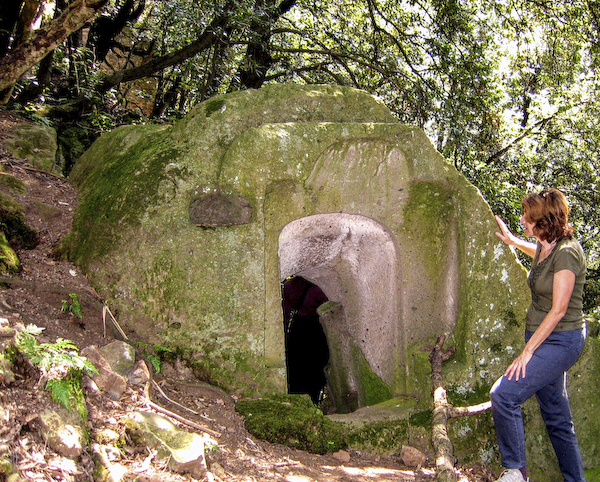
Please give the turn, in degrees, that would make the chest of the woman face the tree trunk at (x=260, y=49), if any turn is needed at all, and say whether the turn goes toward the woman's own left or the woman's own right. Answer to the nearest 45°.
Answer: approximately 45° to the woman's own right

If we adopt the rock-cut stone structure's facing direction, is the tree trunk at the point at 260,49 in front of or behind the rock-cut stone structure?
behind

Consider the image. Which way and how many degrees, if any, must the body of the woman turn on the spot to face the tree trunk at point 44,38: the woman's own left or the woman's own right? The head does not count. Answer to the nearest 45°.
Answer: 0° — they already face it

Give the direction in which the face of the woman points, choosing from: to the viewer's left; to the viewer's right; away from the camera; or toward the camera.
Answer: to the viewer's left

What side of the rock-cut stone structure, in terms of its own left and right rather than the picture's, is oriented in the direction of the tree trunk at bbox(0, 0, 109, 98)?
right

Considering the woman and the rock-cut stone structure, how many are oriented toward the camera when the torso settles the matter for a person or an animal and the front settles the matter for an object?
1

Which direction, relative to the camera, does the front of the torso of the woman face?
to the viewer's left

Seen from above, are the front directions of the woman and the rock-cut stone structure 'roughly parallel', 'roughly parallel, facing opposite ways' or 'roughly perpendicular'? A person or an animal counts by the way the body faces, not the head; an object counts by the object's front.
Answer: roughly perpendicular
